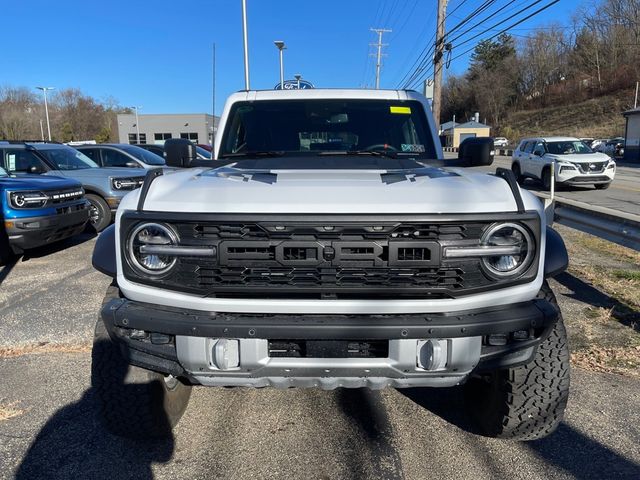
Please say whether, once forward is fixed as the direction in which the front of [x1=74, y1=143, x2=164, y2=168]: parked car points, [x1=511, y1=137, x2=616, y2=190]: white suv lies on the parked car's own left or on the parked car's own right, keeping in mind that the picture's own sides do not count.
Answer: on the parked car's own left

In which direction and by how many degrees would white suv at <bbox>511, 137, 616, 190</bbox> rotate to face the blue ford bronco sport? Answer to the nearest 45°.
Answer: approximately 90° to its right

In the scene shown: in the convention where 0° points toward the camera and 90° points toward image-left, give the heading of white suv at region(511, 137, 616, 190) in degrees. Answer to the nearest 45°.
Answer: approximately 315°

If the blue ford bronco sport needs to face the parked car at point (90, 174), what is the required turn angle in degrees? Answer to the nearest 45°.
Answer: approximately 135° to its left

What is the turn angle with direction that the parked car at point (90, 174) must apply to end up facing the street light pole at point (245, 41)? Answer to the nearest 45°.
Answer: approximately 90° to its left

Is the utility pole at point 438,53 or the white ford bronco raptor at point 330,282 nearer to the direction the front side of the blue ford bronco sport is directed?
the white ford bronco raptor

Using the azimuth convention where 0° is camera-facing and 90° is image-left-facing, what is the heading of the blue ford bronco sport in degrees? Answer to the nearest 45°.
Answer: approximately 315°
